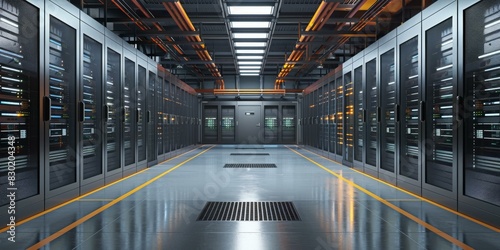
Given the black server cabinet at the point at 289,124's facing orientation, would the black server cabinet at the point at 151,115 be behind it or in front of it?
in front

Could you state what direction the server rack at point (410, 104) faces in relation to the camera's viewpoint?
facing the viewer and to the left of the viewer

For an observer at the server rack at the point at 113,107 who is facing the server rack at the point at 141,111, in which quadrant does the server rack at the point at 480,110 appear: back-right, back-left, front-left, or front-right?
back-right

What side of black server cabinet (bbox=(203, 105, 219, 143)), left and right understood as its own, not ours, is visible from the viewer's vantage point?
front

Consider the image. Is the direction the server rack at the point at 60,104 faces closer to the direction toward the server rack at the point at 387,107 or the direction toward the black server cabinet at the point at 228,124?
the server rack

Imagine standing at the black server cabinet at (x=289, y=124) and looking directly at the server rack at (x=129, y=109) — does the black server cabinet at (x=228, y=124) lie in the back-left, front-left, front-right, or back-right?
front-right

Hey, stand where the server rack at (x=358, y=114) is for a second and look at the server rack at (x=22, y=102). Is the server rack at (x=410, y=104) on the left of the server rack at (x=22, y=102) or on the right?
left

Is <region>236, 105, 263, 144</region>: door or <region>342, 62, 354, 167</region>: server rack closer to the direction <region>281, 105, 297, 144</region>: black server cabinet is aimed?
the server rack

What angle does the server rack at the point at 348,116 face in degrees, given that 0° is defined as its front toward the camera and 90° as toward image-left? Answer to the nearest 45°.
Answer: approximately 90°

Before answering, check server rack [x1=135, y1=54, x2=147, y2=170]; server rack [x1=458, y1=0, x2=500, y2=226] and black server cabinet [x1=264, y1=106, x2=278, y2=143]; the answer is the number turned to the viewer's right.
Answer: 1

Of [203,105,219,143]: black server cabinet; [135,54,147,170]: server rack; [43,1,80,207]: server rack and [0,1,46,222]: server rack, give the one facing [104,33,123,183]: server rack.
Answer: the black server cabinet

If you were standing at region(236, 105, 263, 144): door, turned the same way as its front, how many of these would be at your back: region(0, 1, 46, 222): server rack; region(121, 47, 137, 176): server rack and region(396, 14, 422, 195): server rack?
0

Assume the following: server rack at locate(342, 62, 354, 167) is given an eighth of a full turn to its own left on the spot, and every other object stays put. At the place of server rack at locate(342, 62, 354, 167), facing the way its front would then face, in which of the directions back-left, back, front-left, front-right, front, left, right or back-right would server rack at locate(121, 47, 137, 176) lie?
front

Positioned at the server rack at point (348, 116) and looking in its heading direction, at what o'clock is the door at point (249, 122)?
The door is roughly at 2 o'clock from the server rack.

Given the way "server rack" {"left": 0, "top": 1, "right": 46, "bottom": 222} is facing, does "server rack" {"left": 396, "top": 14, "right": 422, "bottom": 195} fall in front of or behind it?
in front

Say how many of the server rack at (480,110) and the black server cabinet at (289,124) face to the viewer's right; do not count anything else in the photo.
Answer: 0

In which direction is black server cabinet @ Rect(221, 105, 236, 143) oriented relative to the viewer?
toward the camera

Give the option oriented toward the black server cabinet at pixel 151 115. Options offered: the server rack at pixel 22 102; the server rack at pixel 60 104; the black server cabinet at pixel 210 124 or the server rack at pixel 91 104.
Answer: the black server cabinet at pixel 210 124
